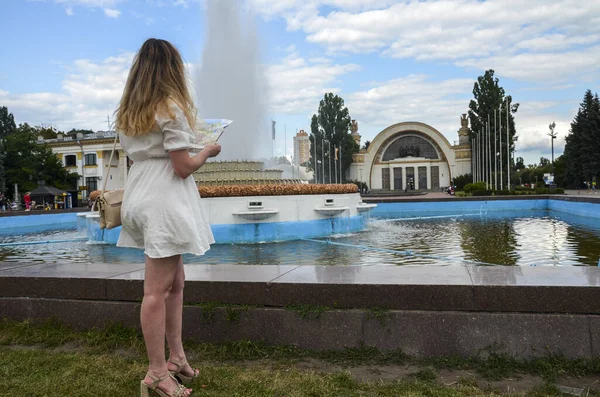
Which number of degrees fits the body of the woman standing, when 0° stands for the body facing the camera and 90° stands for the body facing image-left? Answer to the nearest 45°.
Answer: approximately 225°

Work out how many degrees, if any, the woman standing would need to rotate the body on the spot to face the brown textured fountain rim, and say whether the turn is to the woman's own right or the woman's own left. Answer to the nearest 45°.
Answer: approximately 45° to the woman's own left

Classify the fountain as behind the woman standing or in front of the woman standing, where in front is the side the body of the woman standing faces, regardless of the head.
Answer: in front
